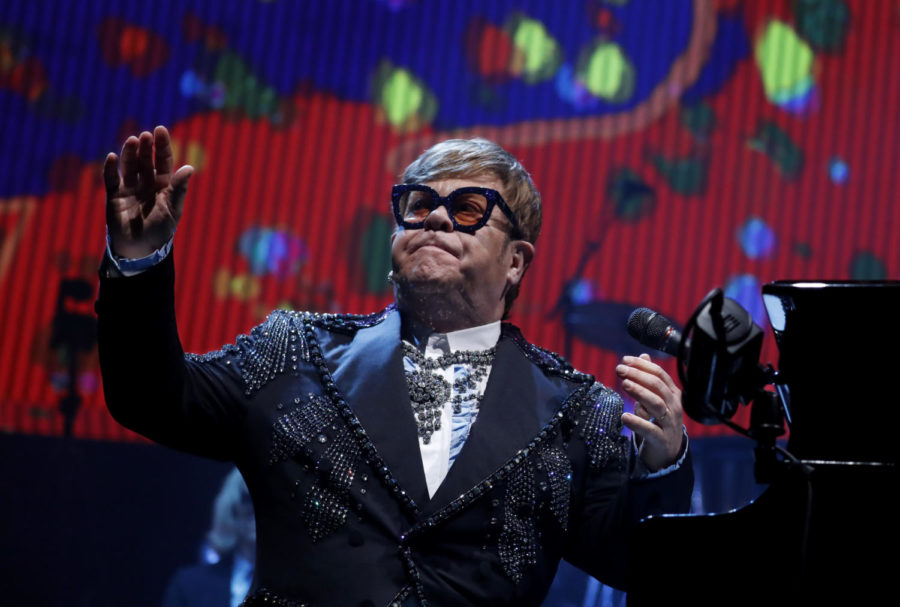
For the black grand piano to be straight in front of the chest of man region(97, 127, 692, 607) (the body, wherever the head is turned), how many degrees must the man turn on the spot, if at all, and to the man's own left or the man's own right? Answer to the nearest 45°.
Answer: approximately 45° to the man's own left

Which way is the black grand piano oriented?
to the viewer's left

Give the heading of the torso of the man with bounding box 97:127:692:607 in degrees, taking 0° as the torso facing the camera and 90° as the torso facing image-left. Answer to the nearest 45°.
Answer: approximately 0°

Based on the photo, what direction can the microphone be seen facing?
to the viewer's left
